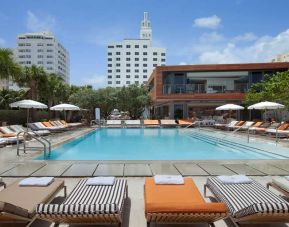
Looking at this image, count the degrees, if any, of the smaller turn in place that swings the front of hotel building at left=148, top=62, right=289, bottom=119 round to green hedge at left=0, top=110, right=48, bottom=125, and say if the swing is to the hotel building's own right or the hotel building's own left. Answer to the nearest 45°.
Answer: approximately 45° to the hotel building's own right

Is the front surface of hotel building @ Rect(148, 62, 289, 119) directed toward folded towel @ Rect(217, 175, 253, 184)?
yes

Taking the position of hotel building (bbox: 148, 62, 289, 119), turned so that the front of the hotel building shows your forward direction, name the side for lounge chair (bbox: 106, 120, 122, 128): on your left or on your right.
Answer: on your right

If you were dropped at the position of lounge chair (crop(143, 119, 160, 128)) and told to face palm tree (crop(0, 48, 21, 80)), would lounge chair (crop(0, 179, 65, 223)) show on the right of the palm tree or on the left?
left

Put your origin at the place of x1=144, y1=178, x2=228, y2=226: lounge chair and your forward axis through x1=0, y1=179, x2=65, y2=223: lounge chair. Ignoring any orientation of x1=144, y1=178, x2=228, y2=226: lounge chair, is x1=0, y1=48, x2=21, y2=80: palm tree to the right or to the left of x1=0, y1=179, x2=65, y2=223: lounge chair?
right

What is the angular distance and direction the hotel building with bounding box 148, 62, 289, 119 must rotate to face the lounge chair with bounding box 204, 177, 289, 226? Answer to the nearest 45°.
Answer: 0° — it already faces it

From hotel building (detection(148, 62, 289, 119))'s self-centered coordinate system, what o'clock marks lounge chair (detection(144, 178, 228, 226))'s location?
The lounge chair is roughly at 12 o'clock from the hotel building.

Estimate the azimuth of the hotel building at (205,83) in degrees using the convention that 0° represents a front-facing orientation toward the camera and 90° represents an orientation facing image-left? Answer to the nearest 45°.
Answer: approximately 0°

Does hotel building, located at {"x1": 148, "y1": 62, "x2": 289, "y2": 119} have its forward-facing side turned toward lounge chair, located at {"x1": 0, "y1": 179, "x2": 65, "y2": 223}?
yes
